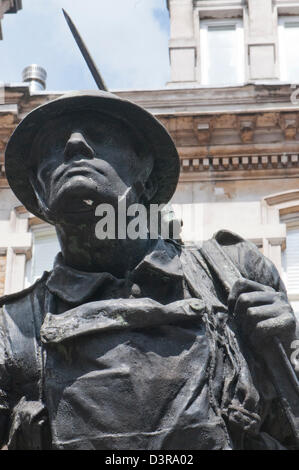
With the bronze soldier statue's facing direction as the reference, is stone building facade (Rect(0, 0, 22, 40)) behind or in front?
behind

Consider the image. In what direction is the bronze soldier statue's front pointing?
toward the camera

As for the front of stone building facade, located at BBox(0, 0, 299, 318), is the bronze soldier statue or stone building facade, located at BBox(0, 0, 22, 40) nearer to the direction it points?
the bronze soldier statue

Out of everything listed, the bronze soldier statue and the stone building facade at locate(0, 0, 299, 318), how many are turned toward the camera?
2

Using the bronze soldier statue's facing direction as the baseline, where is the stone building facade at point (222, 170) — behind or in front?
behind

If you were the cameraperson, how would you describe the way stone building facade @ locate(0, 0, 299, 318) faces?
facing the viewer

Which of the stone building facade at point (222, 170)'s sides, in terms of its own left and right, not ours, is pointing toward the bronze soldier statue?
front
